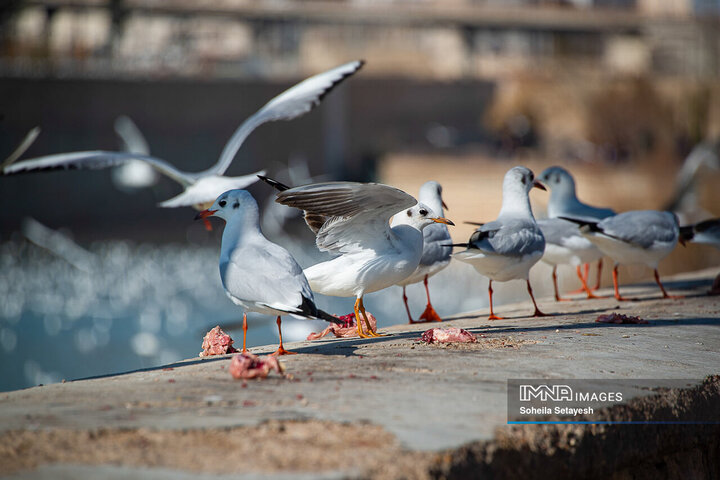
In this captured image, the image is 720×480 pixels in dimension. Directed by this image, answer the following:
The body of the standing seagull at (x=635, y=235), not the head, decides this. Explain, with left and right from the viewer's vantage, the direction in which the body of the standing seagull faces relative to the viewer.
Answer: facing to the right of the viewer

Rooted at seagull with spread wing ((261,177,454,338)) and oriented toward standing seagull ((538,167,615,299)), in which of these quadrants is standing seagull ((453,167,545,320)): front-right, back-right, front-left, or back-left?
front-right

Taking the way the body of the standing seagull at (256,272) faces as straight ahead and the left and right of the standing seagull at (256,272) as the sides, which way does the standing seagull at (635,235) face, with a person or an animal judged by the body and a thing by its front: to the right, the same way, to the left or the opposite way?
the opposite way

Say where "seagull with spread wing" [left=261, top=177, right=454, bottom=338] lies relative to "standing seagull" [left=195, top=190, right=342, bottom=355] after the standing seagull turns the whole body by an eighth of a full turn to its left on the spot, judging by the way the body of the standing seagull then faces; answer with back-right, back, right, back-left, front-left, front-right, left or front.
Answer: back

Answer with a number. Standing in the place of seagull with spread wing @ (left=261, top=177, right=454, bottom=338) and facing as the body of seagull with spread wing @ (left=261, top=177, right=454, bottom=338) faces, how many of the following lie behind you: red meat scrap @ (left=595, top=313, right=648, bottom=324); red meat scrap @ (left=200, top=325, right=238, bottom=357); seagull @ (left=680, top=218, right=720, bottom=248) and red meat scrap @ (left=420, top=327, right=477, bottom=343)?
1

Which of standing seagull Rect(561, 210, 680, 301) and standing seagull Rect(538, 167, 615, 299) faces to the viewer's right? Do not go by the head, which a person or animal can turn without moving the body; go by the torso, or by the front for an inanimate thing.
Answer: standing seagull Rect(561, 210, 680, 301)

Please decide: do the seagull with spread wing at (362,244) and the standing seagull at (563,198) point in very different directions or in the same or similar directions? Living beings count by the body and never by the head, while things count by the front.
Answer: very different directions

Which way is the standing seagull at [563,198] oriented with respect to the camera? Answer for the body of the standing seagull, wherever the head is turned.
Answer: to the viewer's left

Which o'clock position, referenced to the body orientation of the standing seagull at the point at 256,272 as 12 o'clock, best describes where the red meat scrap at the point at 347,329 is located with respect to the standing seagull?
The red meat scrap is roughly at 4 o'clock from the standing seagull.

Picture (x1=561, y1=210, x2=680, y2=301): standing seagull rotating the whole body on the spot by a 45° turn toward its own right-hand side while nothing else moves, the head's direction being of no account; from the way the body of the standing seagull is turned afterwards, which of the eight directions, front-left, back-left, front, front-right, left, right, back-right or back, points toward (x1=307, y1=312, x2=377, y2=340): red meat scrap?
right

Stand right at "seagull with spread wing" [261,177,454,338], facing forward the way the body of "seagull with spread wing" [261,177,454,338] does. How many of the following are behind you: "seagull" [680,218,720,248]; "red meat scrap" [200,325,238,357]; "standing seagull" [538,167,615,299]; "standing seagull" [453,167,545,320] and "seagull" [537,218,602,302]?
1

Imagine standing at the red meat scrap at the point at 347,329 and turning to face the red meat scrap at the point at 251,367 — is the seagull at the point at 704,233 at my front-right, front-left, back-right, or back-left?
back-left

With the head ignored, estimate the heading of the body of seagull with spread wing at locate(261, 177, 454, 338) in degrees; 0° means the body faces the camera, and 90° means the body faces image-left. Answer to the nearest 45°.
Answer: approximately 270°

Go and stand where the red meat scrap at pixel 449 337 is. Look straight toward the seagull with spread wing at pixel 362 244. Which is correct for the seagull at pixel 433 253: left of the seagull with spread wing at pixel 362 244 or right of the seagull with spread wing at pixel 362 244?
right

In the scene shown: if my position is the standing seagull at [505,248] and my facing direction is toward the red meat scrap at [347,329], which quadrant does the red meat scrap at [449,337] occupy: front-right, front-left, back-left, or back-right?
front-left

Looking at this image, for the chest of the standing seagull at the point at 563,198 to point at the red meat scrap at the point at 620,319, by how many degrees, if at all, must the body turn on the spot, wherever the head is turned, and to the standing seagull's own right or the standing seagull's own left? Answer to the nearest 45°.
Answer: approximately 90° to the standing seagull's own left

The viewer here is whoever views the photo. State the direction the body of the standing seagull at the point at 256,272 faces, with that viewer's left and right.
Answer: facing to the left of the viewer
